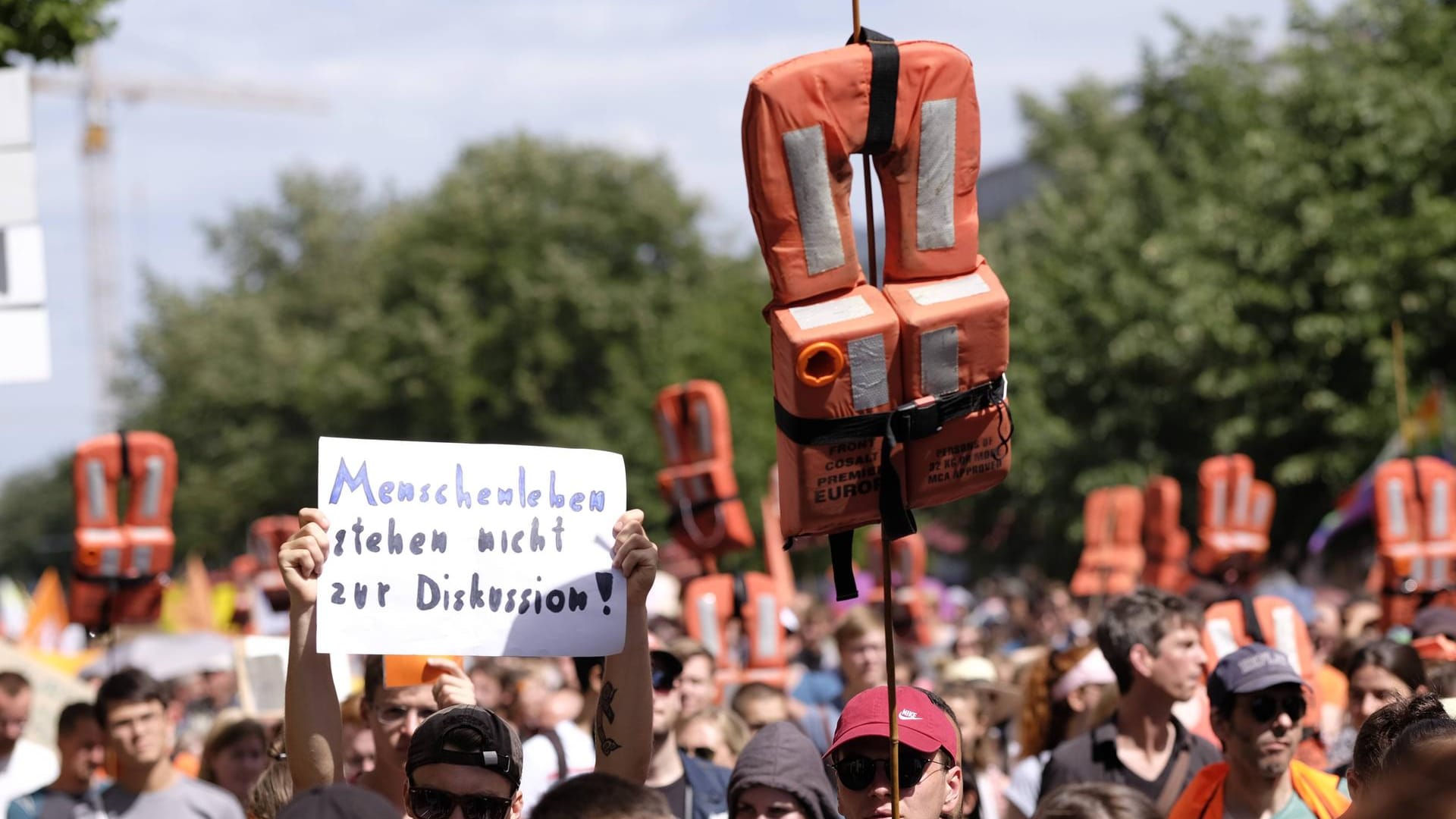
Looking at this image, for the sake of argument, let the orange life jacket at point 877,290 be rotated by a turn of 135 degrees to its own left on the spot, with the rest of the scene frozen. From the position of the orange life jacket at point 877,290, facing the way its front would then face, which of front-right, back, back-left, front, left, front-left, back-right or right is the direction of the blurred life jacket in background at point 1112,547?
front-left

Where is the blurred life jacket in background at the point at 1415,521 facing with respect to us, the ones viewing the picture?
facing the viewer

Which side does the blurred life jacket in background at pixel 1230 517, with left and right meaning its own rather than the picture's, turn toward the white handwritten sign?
front

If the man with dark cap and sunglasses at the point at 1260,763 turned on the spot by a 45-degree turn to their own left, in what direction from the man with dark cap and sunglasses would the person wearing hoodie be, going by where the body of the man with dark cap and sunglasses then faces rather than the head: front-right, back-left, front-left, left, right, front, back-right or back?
back-right

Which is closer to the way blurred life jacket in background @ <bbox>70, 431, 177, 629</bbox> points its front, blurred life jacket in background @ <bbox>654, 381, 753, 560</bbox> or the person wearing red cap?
the person wearing red cap

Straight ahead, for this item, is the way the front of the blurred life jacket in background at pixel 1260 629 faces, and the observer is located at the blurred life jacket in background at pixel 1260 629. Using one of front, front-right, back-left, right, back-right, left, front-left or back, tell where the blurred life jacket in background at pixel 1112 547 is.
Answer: back

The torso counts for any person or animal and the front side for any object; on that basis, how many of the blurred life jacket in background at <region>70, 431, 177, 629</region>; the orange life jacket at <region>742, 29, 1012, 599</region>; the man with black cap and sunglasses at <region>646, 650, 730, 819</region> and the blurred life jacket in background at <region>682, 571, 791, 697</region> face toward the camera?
4

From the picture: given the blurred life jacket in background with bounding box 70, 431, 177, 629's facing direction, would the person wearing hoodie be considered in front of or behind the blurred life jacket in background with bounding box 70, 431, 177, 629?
in front

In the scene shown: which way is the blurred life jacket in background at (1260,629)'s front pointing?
toward the camera

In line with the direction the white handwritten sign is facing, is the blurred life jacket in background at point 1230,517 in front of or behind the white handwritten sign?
behind

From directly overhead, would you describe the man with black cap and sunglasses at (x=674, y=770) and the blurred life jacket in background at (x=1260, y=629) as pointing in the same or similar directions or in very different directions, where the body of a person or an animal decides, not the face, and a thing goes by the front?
same or similar directions

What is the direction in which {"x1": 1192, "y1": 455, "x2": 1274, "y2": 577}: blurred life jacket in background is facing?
toward the camera

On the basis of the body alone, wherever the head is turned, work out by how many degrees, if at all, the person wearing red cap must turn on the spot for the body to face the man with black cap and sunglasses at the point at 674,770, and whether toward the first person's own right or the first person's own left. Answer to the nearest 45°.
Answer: approximately 135° to the first person's own right

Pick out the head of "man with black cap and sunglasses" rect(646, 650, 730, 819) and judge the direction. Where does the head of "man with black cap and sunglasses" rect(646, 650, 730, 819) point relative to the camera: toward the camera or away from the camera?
toward the camera

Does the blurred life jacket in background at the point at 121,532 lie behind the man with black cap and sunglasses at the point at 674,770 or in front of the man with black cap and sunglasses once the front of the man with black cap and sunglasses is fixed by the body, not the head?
behind
